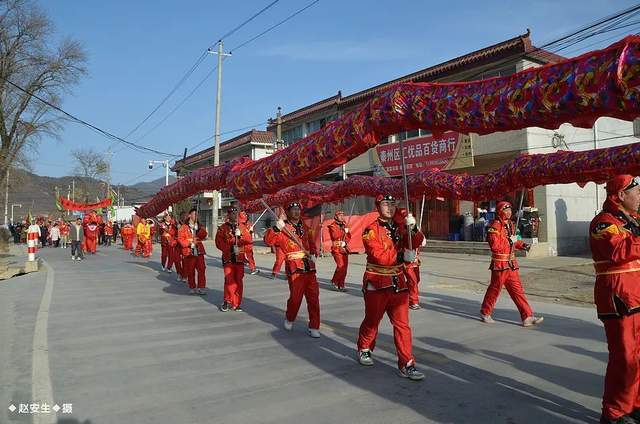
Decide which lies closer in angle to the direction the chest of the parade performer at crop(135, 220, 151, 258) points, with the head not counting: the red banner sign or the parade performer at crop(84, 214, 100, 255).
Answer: the red banner sign

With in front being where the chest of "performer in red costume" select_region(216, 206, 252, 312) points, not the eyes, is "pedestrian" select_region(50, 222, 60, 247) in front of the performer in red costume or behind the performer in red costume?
behind

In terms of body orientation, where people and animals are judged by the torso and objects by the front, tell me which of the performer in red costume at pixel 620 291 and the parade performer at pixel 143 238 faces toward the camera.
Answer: the parade performer

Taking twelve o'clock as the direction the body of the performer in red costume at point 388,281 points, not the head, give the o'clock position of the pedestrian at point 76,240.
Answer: The pedestrian is roughly at 6 o'clock from the performer in red costume.

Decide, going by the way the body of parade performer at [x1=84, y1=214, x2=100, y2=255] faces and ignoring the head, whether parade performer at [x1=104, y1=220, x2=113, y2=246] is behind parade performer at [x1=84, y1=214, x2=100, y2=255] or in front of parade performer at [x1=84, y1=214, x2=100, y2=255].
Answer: behind

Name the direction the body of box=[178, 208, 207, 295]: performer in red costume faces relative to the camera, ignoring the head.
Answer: toward the camera

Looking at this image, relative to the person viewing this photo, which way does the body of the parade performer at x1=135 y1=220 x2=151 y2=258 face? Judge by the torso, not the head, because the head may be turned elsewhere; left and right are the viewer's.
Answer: facing the viewer

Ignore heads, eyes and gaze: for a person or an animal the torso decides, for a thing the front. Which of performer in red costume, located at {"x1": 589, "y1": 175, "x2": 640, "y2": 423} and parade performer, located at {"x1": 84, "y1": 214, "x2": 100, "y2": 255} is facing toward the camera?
the parade performer

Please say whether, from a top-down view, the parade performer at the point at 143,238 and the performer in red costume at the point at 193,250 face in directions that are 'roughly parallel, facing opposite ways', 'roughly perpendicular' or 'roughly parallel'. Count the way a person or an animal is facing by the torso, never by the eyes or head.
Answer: roughly parallel

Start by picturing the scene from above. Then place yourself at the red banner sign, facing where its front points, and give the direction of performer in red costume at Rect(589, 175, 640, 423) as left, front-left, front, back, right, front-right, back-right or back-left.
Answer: front-left

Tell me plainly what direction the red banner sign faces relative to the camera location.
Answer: facing the viewer and to the left of the viewer

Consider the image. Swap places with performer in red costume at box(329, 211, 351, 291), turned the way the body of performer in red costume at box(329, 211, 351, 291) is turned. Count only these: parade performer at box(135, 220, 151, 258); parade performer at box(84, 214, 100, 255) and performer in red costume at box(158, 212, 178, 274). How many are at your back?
3
